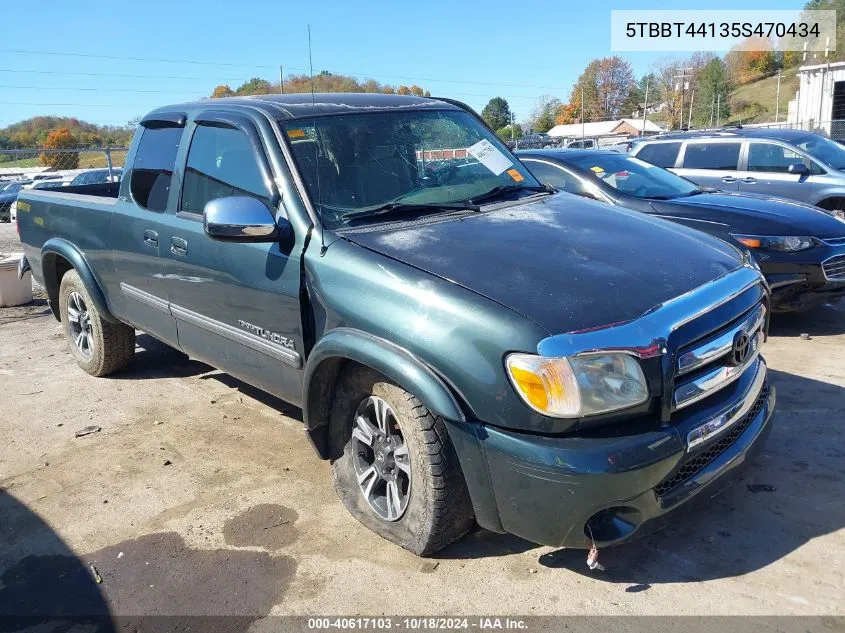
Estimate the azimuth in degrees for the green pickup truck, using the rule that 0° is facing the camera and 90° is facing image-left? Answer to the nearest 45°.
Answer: approximately 315°

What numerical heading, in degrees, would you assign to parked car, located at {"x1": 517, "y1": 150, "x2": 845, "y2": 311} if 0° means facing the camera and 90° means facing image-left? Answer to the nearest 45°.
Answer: approximately 315°

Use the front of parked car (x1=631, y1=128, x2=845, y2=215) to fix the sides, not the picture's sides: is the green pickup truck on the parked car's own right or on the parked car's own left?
on the parked car's own right

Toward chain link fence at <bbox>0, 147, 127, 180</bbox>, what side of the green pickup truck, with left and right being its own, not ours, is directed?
back

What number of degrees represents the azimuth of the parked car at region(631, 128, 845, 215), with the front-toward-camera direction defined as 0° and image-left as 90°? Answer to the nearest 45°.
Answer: approximately 315°

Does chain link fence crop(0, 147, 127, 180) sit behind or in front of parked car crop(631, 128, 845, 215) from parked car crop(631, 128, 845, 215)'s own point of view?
behind

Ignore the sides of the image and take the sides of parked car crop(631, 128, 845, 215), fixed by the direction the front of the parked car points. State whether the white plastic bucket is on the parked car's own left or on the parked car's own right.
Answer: on the parked car's own right

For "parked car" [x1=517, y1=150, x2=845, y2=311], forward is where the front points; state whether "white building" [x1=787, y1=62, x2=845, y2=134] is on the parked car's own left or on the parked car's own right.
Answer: on the parked car's own left
